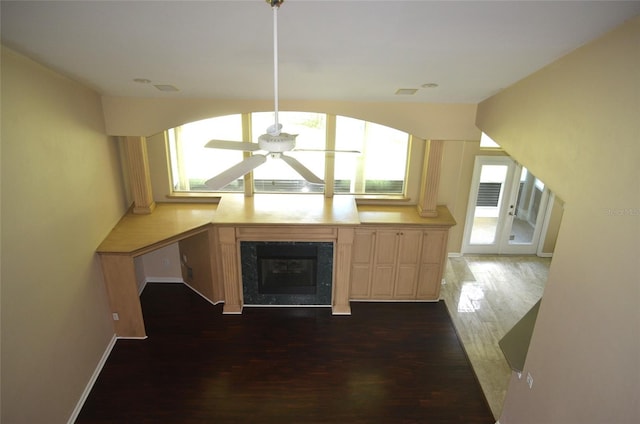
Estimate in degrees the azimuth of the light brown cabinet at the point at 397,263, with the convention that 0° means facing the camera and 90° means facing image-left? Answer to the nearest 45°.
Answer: approximately 0°

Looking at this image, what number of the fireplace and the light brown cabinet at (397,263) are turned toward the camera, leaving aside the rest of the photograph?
2

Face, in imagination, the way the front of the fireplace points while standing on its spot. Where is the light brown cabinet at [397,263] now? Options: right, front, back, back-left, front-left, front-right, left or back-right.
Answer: left

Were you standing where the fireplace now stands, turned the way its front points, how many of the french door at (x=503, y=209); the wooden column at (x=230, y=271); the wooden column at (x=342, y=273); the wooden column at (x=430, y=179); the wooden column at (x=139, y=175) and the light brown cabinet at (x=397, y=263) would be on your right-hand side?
2

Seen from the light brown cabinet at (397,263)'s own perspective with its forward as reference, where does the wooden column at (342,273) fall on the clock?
The wooden column is roughly at 2 o'clock from the light brown cabinet.

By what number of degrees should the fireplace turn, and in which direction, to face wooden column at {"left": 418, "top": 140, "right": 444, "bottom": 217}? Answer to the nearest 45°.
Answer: approximately 90° to its left

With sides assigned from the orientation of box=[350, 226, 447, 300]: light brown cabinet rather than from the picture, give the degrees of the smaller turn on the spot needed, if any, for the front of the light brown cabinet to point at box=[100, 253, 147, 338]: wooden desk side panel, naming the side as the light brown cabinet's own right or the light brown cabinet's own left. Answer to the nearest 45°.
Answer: approximately 45° to the light brown cabinet's own right

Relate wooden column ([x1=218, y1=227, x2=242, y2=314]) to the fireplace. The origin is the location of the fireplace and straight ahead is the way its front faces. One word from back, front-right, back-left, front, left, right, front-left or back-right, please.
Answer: right

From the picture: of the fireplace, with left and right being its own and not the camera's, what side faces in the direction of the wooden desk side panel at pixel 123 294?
right

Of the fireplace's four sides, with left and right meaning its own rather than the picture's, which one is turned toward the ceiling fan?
front

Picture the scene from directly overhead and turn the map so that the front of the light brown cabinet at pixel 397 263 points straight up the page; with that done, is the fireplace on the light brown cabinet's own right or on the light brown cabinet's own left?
on the light brown cabinet's own right
